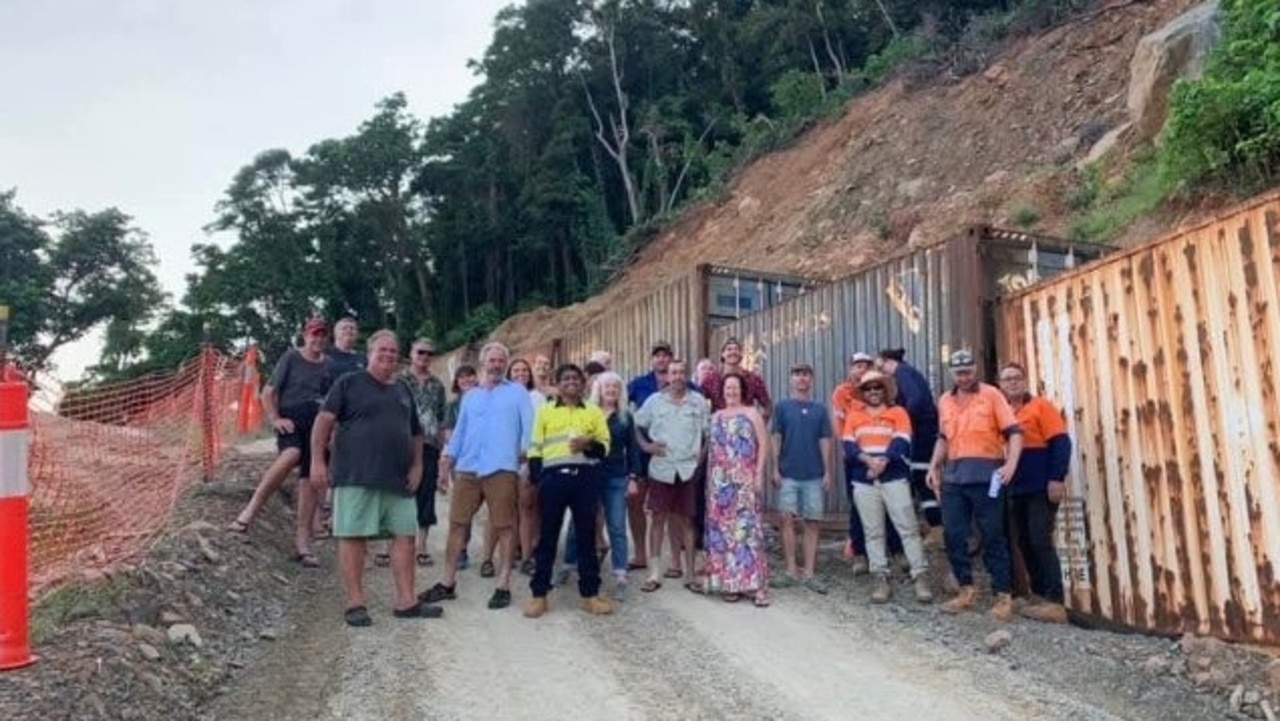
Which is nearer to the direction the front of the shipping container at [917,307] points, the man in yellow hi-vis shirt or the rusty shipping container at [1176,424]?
the rusty shipping container

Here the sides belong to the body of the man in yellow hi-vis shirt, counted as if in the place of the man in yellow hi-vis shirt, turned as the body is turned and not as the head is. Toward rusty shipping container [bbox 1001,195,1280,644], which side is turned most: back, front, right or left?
left

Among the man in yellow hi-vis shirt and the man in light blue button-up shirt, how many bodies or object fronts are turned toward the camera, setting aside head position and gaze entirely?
2

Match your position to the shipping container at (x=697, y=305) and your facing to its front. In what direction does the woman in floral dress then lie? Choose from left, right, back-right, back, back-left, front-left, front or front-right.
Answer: front-right

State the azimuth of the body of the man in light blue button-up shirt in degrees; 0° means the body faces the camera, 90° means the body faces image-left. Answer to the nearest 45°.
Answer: approximately 0°

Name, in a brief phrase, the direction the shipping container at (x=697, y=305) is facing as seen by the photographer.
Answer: facing the viewer and to the right of the viewer

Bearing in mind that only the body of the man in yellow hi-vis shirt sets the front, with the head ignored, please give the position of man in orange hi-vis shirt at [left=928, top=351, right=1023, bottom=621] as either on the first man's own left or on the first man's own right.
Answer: on the first man's own left

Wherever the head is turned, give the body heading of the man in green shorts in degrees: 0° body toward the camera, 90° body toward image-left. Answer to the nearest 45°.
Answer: approximately 315°
